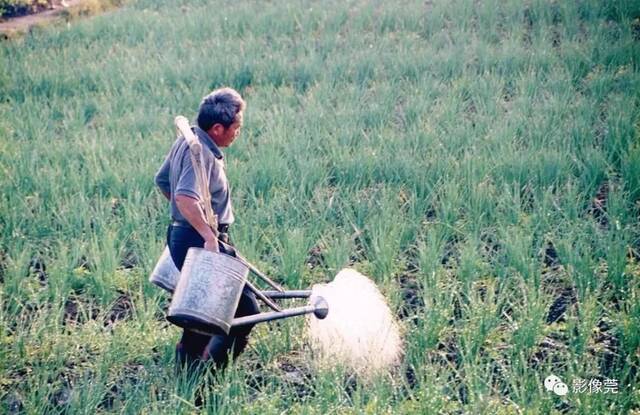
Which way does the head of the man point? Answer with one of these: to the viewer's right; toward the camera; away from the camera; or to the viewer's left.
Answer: to the viewer's right

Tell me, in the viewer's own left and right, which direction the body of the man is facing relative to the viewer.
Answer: facing to the right of the viewer
